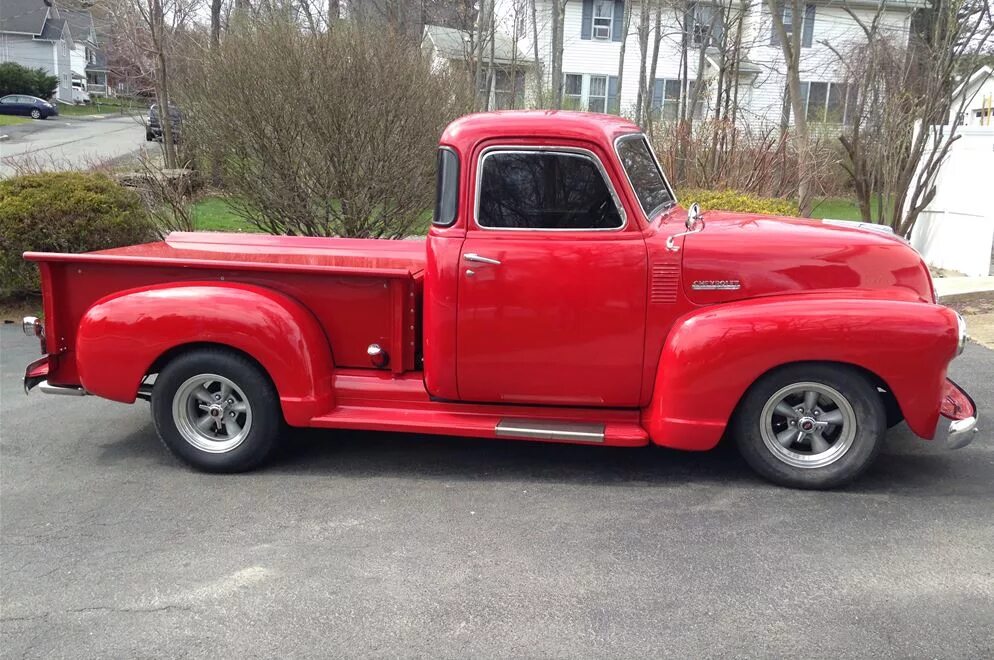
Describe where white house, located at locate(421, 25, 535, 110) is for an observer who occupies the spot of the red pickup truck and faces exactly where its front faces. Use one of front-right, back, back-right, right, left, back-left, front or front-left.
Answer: left

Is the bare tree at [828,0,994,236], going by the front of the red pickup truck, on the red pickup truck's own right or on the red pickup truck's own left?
on the red pickup truck's own left

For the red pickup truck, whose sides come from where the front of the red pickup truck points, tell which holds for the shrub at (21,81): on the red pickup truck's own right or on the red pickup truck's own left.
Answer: on the red pickup truck's own left

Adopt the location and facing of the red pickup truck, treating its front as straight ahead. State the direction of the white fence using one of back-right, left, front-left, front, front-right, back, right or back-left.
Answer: front-left

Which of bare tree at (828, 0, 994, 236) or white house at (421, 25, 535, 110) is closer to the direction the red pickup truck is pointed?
the bare tree

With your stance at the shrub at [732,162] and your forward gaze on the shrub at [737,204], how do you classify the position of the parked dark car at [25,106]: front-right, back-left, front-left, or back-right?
back-right

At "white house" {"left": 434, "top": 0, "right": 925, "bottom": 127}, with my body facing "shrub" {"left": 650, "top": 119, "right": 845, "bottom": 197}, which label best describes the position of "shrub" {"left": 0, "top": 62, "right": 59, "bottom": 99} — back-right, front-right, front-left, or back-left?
back-right

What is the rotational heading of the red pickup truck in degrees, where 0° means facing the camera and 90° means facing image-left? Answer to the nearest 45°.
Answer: approximately 270°

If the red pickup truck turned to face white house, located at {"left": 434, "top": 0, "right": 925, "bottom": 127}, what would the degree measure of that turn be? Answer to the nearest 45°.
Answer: approximately 90° to its left

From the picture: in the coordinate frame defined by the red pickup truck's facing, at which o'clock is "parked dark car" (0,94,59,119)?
The parked dark car is roughly at 8 o'clock from the red pickup truck.

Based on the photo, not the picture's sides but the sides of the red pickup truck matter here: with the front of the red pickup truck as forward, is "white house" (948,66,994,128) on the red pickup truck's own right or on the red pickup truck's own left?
on the red pickup truck's own left

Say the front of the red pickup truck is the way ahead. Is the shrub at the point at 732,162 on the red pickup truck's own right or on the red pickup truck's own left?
on the red pickup truck's own left

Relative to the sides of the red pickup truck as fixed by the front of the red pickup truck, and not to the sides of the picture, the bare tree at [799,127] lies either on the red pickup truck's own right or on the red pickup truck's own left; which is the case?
on the red pickup truck's own left
